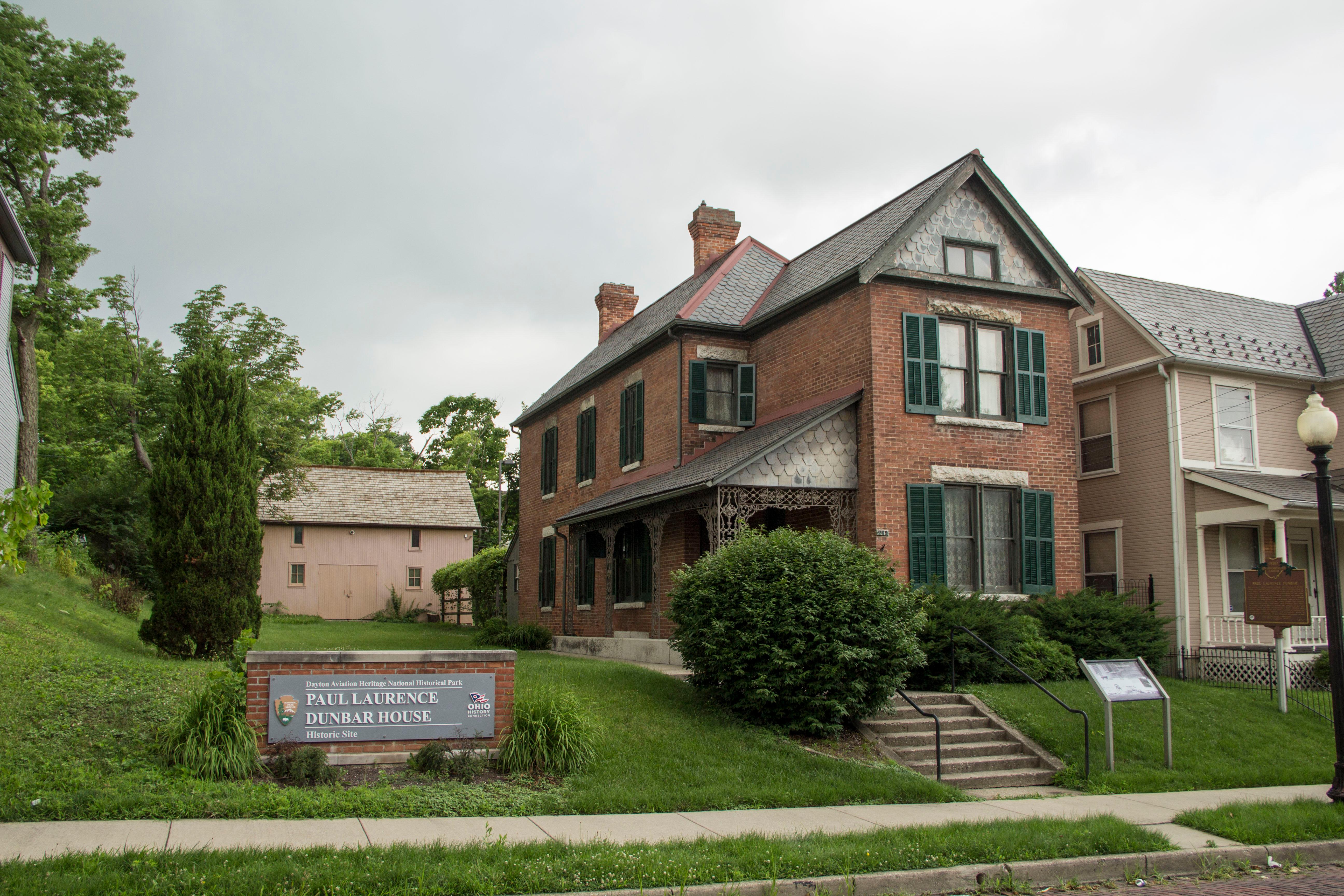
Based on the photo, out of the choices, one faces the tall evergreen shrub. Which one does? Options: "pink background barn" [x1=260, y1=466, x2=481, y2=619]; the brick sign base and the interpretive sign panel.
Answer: the pink background barn

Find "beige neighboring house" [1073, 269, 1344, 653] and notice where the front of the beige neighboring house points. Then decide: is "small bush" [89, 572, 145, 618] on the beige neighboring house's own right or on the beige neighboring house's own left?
on the beige neighboring house's own right

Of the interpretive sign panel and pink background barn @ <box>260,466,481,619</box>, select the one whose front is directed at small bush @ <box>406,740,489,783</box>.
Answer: the pink background barn

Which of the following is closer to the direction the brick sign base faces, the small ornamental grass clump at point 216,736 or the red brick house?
the small ornamental grass clump

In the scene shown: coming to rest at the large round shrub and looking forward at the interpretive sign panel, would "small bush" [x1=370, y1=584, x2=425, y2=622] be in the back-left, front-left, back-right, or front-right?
back-left

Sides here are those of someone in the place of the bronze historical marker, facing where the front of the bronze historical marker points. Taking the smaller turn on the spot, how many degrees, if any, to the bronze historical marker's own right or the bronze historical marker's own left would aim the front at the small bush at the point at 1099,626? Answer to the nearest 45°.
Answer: approximately 90° to the bronze historical marker's own right

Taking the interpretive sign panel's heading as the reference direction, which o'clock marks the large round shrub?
The large round shrub is roughly at 4 o'clock from the interpretive sign panel.

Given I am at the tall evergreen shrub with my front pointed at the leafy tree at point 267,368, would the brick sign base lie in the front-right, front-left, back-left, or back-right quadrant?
back-right

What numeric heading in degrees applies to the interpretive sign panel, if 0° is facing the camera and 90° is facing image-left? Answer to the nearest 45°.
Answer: approximately 315°

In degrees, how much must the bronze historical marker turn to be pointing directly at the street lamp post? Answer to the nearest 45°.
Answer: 0° — it already faces it

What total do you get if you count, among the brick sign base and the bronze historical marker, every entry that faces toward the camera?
2

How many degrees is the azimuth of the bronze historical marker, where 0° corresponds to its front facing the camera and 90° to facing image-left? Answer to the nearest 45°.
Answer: approximately 0°

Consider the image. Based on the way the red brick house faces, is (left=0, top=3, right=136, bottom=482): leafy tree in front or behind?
behind
